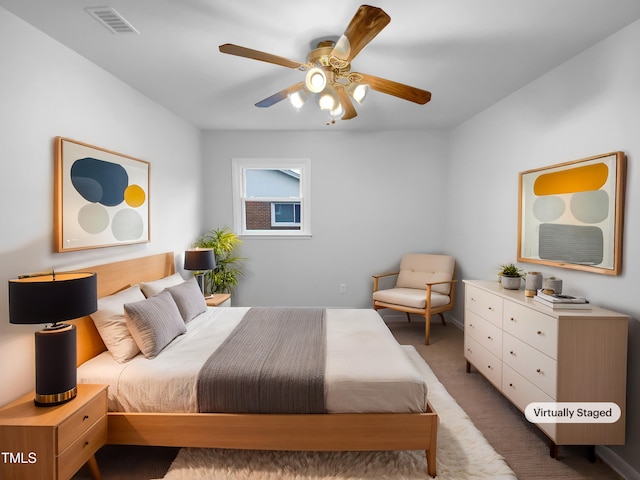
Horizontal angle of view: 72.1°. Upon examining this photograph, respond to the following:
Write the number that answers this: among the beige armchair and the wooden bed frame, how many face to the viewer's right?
1

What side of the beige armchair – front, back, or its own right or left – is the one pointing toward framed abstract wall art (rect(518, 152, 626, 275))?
left

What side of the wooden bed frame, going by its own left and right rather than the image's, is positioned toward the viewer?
right

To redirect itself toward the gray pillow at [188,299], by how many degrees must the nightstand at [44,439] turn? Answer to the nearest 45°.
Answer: approximately 90° to its left

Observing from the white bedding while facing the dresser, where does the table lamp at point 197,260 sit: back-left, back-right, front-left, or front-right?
back-left

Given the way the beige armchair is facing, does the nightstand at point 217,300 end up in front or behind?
in front

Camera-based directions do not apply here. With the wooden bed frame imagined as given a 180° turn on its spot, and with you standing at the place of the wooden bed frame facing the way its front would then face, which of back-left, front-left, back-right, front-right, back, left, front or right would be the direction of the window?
right

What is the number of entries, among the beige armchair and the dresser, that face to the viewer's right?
0

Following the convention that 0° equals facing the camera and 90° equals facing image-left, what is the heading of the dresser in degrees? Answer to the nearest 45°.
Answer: approximately 45°

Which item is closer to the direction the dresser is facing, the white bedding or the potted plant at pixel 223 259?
the white bedding

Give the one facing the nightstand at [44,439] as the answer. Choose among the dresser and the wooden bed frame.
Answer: the dresser

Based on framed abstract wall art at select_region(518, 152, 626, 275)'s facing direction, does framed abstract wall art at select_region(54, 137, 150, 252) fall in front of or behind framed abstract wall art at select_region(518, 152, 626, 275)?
in front

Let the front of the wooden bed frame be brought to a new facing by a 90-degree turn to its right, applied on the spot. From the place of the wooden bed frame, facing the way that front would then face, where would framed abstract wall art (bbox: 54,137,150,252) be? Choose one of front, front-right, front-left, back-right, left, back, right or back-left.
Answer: back-right
